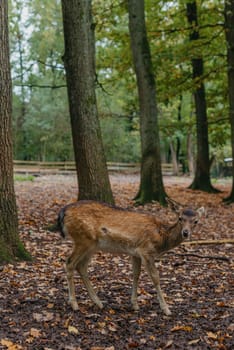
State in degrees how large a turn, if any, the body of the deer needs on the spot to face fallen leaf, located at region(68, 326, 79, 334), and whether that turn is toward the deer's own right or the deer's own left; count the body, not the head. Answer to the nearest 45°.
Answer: approximately 135° to the deer's own right

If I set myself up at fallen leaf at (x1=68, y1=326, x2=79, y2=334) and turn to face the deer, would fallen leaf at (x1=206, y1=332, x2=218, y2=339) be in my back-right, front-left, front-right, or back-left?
front-right

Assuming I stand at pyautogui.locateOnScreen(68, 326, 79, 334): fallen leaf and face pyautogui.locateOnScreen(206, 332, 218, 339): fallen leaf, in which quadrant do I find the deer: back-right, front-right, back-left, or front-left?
front-left

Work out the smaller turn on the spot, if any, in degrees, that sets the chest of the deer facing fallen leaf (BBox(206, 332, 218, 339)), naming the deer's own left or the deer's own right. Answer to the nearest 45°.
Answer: approximately 45° to the deer's own right

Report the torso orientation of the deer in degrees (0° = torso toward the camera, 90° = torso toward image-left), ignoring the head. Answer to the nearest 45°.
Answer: approximately 270°
